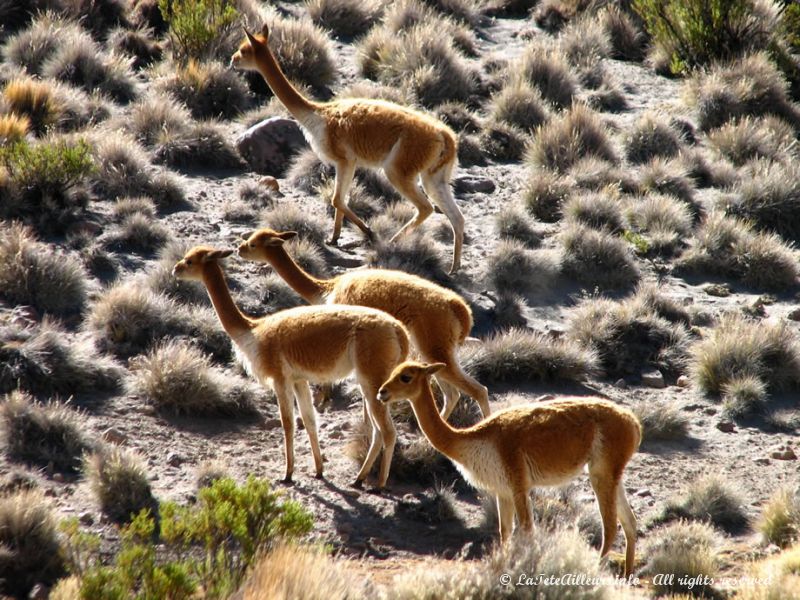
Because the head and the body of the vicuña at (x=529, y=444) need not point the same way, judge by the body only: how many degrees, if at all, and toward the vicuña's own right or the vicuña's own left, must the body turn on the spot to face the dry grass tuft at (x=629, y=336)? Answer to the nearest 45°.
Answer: approximately 90° to the vicuña's own right

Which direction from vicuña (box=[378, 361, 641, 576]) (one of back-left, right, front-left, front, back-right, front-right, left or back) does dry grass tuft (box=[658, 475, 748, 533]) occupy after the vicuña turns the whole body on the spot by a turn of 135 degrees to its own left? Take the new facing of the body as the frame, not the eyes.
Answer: left

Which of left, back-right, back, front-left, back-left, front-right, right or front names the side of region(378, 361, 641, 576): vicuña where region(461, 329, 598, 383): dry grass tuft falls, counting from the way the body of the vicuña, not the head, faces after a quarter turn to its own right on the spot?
front

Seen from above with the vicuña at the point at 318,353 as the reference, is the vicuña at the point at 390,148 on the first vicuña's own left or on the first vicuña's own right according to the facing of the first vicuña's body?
on the first vicuña's own right

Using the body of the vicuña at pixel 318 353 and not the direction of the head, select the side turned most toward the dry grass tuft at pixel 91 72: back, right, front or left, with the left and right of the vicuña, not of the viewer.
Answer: right

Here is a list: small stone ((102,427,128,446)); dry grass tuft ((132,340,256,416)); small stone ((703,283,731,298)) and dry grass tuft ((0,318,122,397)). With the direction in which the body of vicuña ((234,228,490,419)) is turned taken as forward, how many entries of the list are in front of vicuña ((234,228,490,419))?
3

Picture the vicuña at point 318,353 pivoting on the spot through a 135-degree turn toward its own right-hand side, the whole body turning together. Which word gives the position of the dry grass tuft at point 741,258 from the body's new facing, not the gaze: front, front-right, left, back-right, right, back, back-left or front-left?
front

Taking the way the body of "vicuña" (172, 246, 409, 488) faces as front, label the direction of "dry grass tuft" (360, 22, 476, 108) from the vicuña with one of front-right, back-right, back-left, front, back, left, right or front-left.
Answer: right

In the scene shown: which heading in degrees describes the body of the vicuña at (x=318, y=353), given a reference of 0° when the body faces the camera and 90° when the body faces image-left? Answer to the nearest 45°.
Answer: approximately 90°

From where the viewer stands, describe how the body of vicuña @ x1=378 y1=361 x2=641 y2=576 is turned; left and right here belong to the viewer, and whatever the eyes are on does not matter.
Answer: facing to the left of the viewer

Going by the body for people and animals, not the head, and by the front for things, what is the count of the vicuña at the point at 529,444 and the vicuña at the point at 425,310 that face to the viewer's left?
2

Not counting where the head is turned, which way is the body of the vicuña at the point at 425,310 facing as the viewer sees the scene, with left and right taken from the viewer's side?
facing to the left of the viewer
